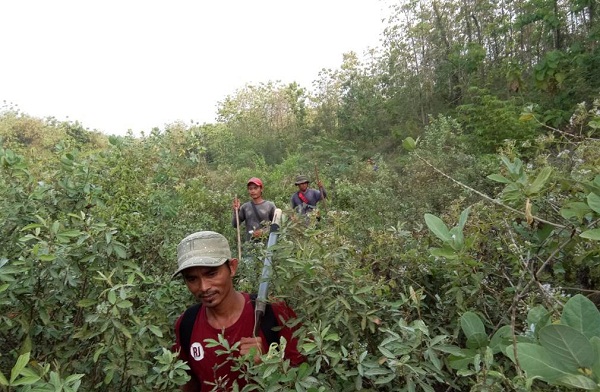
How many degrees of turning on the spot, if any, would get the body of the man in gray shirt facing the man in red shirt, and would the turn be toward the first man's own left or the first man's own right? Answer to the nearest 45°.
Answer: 0° — they already face them

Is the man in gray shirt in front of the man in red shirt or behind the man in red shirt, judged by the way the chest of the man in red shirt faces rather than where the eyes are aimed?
behind

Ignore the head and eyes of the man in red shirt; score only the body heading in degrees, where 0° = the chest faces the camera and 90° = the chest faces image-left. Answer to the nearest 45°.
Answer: approximately 45°

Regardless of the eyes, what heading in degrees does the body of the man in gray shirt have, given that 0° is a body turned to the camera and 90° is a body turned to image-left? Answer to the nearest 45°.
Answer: approximately 0°
